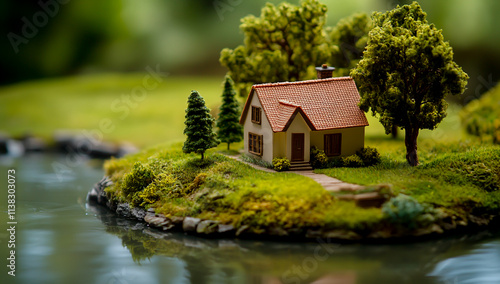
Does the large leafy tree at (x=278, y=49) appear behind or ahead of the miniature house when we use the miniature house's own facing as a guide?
behind

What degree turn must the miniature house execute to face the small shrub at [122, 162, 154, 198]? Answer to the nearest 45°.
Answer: approximately 135° to its right

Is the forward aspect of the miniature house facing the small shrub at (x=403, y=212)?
yes

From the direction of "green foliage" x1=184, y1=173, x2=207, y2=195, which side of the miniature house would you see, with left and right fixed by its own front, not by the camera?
right

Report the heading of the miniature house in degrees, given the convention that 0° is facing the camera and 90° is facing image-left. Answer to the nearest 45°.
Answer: approximately 315°

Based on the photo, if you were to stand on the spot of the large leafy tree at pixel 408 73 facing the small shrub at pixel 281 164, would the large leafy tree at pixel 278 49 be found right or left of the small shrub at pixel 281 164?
right

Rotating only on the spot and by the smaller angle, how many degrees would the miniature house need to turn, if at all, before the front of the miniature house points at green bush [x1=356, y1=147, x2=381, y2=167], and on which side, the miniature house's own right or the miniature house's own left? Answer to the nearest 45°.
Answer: approximately 45° to the miniature house's own left

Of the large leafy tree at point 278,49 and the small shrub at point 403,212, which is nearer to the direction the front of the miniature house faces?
the small shrub

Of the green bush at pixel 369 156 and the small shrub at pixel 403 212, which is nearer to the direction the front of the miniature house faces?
the small shrub

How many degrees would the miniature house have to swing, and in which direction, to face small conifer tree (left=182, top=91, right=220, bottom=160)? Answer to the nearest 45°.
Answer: approximately 135° to its right
